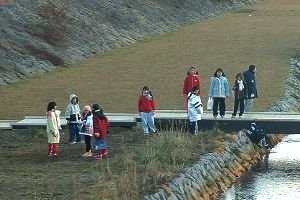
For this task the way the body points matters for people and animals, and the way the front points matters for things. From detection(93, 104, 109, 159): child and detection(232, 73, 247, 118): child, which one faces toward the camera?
detection(232, 73, 247, 118): child

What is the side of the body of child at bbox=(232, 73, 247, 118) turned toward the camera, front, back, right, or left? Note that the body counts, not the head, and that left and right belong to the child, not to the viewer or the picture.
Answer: front

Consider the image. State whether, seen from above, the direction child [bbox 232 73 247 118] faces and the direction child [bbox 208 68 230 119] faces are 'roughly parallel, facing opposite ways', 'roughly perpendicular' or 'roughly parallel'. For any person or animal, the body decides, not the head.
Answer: roughly parallel

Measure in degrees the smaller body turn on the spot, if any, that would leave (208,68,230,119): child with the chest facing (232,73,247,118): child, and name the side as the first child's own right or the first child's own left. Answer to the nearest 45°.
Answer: approximately 135° to the first child's own left

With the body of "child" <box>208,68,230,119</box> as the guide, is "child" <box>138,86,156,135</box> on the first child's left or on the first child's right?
on the first child's right

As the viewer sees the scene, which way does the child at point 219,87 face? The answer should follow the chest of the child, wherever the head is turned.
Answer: toward the camera

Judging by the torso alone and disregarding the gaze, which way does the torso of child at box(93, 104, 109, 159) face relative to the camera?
to the viewer's left

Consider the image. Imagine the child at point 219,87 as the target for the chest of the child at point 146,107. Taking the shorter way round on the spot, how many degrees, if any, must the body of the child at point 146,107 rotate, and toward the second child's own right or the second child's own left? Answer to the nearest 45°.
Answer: approximately 90° to the second child's own left
